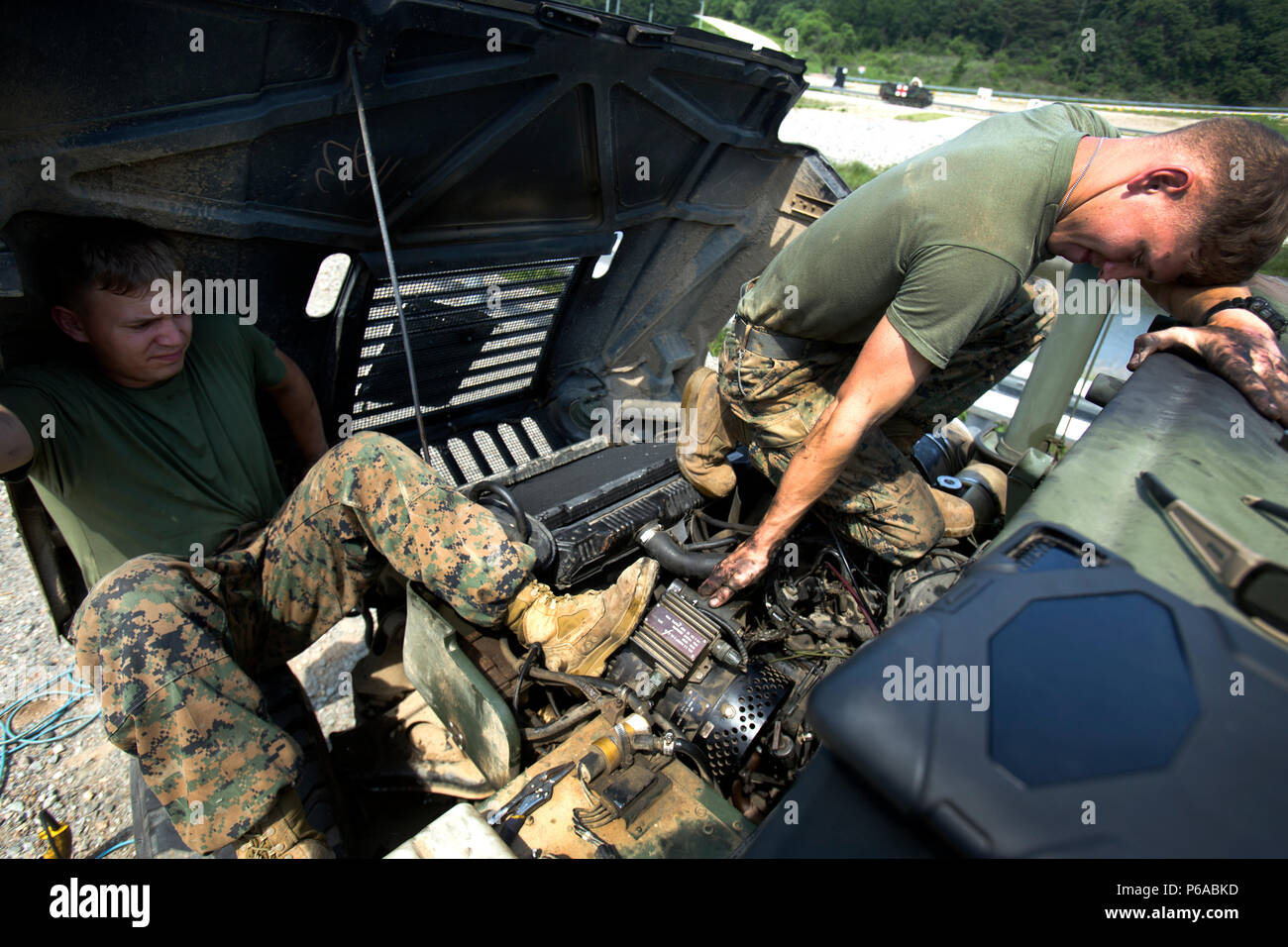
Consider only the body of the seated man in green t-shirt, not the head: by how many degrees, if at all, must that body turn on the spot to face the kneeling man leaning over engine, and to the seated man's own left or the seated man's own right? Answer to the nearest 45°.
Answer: approximately 45° to the seated man's own left

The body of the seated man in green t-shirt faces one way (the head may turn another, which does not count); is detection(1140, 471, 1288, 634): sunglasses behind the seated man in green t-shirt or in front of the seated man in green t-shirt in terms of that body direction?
in front

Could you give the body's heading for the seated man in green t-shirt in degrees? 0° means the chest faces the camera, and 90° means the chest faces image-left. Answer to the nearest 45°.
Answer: approximately 315°

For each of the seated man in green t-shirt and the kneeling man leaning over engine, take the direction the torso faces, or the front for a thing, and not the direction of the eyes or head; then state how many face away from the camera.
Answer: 0

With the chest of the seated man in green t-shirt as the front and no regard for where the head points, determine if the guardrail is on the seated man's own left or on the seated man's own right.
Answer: on the seated man's own left

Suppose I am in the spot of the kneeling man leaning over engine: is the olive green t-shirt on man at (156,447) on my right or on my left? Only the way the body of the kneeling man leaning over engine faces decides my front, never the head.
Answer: on my right
